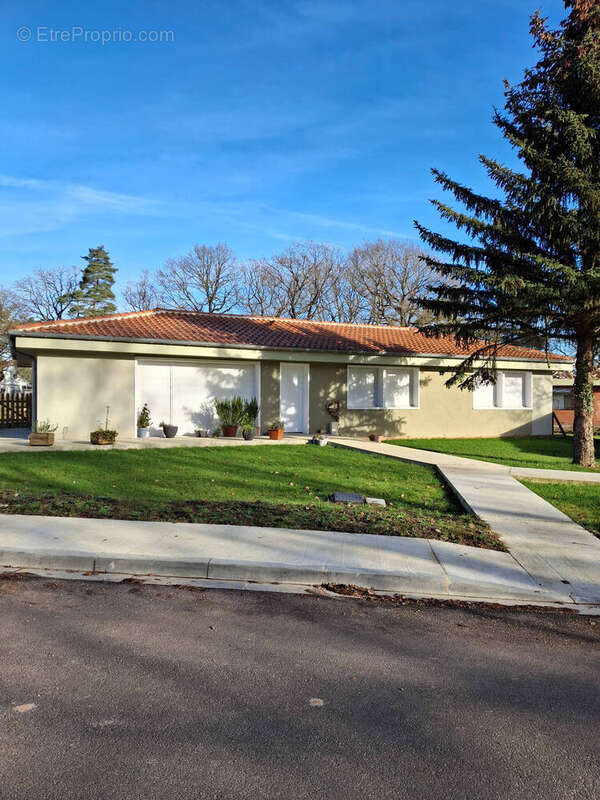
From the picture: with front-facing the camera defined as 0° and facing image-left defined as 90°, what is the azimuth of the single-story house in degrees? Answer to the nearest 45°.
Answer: approximately 0°

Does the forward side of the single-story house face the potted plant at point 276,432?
yes

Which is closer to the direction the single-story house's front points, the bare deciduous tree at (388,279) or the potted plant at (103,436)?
the potted plant

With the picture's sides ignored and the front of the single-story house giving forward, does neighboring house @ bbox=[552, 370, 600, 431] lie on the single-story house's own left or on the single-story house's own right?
on the single-story house's own left

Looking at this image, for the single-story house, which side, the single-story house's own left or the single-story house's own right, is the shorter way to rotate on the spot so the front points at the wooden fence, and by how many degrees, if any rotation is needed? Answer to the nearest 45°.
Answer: approximately 135° to the single-story house's own right

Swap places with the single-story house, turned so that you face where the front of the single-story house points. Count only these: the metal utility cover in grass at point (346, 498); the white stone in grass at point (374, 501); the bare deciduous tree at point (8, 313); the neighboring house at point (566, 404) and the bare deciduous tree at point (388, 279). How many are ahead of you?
2

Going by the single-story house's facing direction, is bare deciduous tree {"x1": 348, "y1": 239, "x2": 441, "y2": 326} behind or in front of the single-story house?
behind

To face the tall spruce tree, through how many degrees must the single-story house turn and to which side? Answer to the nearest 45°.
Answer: approximately 45° to its left

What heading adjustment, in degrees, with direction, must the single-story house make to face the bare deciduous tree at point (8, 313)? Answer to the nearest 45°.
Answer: approximately 135° to its right

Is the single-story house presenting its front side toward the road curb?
yes

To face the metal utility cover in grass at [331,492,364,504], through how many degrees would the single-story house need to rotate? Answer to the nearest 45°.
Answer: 0° — it already faces it

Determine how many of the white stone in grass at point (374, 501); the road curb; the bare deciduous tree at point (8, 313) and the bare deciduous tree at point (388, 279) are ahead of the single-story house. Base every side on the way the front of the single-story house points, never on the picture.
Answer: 2
